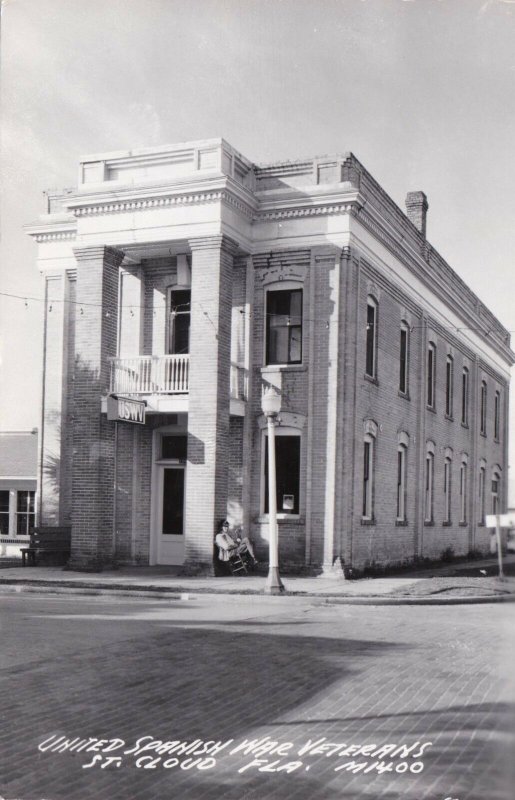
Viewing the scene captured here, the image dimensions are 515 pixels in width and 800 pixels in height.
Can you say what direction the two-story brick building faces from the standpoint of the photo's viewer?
facing the viewer and to the left of the viewer
